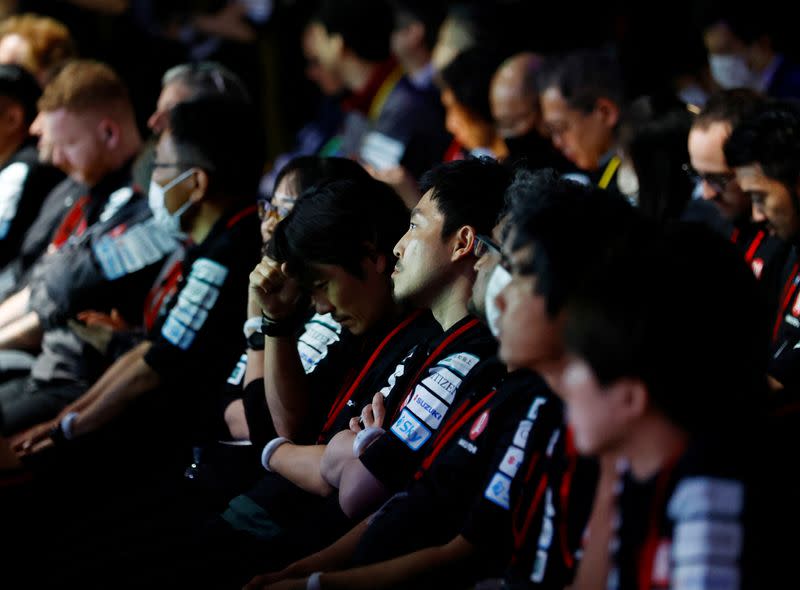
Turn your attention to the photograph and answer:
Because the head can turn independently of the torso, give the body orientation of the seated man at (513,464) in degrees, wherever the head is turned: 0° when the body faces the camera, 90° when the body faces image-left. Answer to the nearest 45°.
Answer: approximately 90°

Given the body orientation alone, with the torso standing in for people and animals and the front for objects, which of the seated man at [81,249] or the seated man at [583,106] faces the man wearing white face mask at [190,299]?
the seated man at [583,106]

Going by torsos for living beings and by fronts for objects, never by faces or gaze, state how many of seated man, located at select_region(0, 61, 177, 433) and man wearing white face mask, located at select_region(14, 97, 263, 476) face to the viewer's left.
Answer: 2

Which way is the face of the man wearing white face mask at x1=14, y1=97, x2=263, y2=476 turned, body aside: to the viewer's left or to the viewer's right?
to the viewer's left

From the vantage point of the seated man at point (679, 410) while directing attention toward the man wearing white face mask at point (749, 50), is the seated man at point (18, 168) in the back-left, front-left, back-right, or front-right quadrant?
front-left

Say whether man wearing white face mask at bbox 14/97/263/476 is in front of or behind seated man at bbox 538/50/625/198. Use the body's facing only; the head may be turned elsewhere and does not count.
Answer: in front

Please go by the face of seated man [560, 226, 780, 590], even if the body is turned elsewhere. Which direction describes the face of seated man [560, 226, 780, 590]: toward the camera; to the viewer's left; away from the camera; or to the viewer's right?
to the viewer's left

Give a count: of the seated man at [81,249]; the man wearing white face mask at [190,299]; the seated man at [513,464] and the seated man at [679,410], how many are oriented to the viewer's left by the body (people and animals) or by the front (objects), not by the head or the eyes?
4

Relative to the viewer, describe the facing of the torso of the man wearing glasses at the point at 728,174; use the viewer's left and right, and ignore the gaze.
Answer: facing the viewer and to the left of the viewer

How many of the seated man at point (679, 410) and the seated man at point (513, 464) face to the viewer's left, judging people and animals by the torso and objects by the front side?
2

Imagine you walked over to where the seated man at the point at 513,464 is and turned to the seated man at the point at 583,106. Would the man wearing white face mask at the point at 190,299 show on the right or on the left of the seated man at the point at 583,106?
left

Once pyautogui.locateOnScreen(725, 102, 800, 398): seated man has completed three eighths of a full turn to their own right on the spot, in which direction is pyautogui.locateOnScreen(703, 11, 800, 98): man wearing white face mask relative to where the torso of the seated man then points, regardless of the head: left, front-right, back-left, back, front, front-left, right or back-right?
front

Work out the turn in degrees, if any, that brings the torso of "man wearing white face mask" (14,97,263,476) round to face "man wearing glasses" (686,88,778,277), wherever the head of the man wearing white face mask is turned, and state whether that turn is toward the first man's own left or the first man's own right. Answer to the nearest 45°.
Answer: approximately 180°

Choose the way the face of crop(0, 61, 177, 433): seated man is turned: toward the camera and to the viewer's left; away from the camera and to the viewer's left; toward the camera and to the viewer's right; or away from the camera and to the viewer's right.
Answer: toward the camera and to the viewer's left

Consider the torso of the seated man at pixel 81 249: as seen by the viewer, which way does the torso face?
to the viewer's left

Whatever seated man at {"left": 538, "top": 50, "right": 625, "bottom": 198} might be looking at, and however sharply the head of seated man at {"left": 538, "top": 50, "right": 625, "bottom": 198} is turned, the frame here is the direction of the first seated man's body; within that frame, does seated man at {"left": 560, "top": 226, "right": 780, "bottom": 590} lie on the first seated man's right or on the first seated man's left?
on the first seated man's left
